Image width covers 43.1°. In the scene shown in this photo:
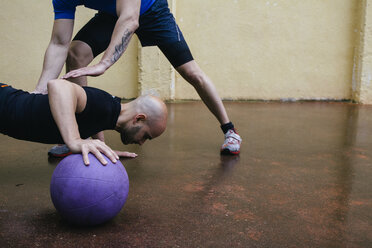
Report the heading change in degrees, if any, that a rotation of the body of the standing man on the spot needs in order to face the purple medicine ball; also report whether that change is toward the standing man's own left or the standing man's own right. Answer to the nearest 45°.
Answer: approximately 45° to the standing man's own left

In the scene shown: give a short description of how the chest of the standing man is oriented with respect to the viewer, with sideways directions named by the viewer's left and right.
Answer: facing the viewer and to the left of the viewer
